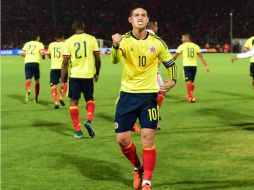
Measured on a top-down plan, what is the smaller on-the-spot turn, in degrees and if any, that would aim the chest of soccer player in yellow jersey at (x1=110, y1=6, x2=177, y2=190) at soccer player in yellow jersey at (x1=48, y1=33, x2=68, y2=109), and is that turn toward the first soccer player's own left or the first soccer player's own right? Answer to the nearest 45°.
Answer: approximately 180°

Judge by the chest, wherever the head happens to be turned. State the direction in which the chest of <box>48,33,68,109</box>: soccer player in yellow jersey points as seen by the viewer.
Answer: away from the camera

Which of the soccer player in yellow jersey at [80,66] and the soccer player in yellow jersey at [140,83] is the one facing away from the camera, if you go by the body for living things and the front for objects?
the soccer player in yellow jersey at [80,66]

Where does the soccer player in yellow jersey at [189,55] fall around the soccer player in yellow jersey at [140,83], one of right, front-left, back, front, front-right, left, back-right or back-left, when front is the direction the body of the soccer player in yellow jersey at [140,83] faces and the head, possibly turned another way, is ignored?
back

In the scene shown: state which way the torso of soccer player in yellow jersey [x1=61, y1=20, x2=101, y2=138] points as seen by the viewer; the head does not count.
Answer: away from the camera

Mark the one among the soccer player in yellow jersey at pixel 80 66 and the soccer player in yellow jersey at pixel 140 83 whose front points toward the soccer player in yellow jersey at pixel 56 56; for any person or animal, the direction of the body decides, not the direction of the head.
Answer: the soccer player in yellow jersey at pixel 80 66

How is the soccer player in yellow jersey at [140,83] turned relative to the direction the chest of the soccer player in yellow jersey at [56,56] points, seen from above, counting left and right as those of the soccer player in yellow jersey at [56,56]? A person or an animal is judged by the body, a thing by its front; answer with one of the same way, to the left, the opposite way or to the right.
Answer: the opposite way
